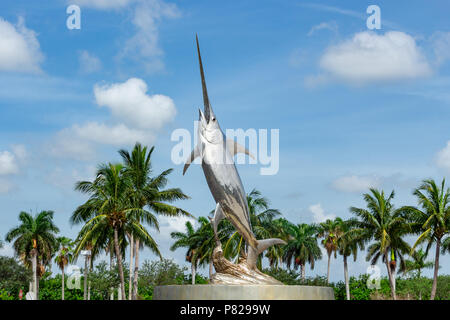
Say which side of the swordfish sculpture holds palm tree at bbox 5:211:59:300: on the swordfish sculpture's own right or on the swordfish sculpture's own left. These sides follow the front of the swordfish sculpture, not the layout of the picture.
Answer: on the swordfish sculpture's own right

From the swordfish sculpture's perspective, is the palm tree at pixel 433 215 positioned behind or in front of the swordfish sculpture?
behind

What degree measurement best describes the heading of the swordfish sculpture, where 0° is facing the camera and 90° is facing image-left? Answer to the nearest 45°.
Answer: approximately 45°

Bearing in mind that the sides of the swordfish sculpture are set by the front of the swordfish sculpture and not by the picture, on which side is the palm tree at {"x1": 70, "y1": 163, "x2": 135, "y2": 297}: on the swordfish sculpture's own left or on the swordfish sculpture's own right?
on the swordfish sculpture's own right

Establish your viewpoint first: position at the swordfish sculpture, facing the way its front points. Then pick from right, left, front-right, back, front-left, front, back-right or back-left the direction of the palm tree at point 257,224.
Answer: back-right
